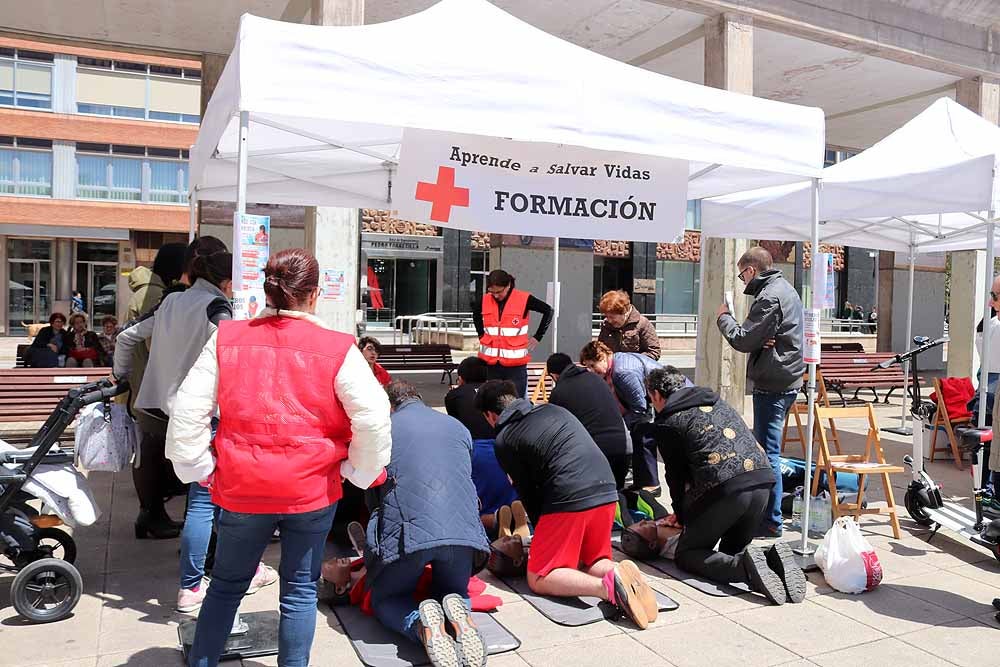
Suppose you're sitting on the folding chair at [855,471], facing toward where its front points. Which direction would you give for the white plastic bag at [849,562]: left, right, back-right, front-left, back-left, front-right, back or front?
front-right

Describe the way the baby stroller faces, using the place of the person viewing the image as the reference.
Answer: facing to the left of the viewer

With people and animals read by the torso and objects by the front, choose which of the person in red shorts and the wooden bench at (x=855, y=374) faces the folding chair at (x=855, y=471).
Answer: the wooden bench

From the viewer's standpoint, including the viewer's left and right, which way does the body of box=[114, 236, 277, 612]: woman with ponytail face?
facing away from the viewer and to the right of the viewer

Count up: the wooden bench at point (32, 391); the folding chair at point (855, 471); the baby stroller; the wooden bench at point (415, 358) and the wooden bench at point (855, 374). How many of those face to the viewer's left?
1

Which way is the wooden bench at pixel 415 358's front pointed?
toward the camera

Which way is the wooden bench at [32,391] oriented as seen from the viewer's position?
toward the camera

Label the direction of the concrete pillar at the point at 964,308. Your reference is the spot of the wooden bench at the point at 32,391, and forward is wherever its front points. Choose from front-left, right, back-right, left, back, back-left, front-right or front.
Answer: left

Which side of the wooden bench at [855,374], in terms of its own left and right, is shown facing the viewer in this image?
front

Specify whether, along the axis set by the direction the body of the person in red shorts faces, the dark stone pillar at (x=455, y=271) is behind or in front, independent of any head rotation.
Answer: in front

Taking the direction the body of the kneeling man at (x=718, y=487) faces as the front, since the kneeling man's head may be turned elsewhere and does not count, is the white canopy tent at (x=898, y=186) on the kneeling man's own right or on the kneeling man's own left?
on the kneeling man's own right

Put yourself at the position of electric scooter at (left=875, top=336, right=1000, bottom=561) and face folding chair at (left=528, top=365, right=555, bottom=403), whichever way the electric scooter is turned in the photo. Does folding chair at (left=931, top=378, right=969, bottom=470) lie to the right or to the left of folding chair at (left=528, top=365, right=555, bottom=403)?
right

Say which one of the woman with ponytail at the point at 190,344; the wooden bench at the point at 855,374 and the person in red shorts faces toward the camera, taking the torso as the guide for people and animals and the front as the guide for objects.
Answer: the wooden bench

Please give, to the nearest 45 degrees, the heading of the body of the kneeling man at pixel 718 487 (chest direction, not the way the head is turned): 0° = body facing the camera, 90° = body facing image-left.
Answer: approximately 135°

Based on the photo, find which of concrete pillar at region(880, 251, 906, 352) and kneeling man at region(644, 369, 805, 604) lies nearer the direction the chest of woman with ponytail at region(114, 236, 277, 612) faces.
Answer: the concrete pillar
